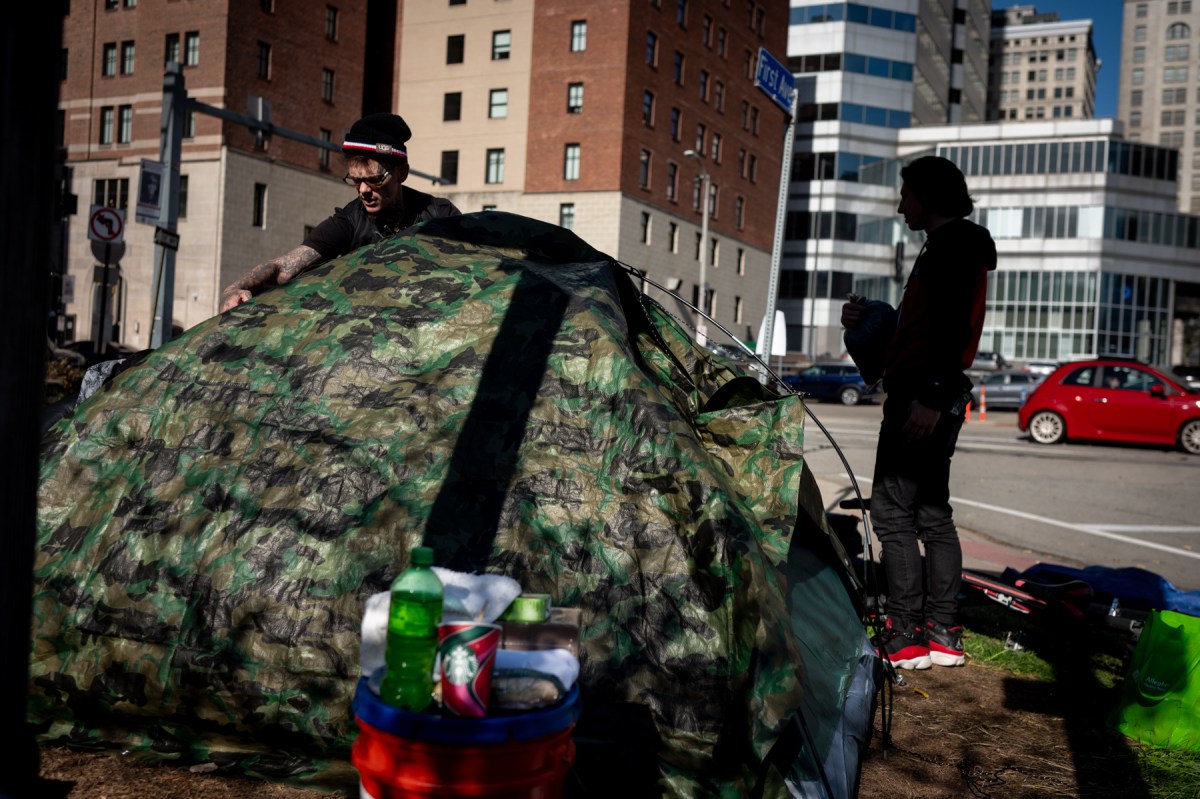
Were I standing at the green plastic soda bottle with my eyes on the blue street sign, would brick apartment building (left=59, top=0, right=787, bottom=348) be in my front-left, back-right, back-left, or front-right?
front-left

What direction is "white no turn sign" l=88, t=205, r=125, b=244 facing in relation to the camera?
toward the camera

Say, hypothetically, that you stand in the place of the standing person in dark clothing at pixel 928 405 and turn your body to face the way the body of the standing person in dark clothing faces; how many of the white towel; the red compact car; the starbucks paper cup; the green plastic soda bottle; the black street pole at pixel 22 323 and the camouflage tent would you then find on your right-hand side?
1

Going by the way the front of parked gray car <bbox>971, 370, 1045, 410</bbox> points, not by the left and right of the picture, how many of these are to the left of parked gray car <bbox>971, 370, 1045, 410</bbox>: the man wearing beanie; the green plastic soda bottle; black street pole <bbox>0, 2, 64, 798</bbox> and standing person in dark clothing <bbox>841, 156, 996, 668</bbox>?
4

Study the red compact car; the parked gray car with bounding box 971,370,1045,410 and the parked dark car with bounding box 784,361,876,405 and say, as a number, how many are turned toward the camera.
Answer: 0

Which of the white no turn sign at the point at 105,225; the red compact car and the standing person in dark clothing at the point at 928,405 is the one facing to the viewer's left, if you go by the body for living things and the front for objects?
the standing person in dark clothing

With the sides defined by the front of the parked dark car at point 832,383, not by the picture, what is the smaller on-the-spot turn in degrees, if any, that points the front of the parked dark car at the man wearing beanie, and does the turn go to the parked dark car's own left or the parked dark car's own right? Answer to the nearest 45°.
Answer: approximately 90° to the parked dark car's own left

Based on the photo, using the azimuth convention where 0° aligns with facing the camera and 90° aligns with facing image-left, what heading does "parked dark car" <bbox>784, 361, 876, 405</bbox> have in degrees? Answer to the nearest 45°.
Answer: approximately 90°

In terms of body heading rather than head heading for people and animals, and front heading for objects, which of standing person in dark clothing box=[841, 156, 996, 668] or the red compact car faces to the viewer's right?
the red compact car

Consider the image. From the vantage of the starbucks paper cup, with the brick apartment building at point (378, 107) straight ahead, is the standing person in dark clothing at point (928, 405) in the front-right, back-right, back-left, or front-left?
front-right

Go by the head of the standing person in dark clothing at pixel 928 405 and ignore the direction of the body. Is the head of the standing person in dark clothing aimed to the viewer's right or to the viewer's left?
to the viewer's left

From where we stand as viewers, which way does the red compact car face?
facing to the right of the viewer

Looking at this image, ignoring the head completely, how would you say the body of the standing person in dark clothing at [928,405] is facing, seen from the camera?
to the viewer's left

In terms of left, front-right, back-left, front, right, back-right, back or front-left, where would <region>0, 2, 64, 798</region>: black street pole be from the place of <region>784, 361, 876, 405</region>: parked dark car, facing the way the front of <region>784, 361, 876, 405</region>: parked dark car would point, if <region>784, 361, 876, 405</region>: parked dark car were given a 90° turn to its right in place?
back
